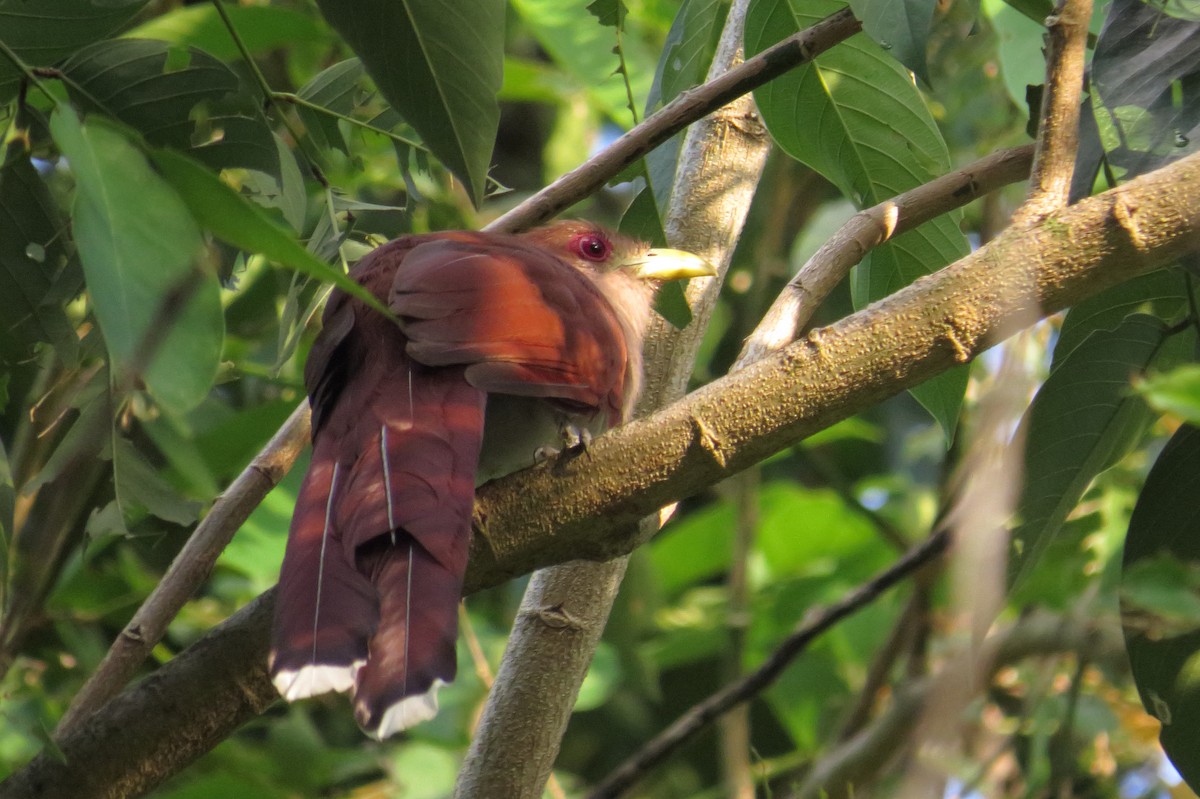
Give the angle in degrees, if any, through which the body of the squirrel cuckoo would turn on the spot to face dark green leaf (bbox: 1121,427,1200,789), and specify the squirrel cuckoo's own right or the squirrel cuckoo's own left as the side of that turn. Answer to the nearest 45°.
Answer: approximately 90° to the squirrel cuckoo's own right

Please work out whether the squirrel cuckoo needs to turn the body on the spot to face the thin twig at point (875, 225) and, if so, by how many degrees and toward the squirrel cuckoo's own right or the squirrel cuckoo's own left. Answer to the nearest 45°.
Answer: approximately 45° to the squirrel cuckoo's own right

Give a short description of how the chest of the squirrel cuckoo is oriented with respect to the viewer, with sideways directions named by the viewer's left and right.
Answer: facing away from the viewer and to the right of the viewer

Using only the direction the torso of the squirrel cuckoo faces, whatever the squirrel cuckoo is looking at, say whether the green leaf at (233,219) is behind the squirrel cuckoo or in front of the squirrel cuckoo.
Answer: behind

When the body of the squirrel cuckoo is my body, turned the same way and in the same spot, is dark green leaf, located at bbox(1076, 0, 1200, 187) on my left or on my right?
on my right

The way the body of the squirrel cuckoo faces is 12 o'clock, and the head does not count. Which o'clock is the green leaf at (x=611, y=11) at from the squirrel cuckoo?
The green leaf is roughly at 12 o'clock from the squirrel cuckoo.

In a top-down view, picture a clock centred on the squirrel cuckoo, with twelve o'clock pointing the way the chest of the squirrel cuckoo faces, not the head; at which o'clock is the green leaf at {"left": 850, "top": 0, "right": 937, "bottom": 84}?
The green leaf is roughly at 2 o'clock from the squirrel cuckoo.
